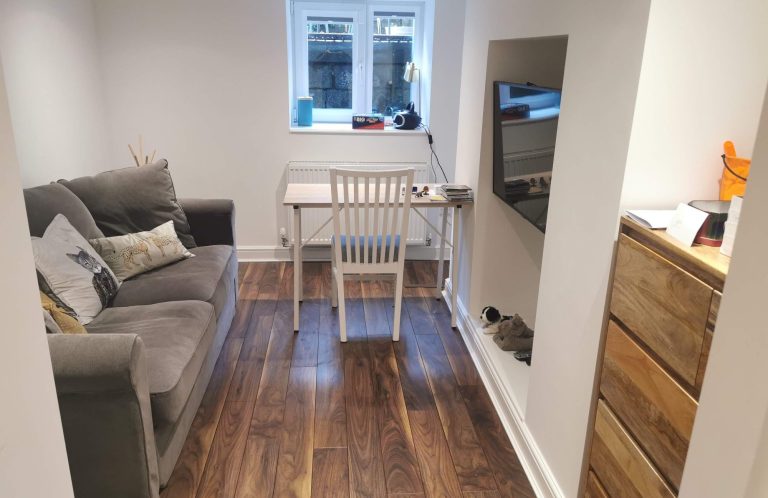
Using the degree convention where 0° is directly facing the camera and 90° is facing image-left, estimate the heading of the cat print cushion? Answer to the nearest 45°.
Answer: approximately 315°

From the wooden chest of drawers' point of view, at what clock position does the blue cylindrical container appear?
The blue cylindrical container is roughly at 3 o'clock from the wooden chest of drawers.

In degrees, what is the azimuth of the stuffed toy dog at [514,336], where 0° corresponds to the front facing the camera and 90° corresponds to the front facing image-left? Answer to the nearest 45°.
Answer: approximately 45°

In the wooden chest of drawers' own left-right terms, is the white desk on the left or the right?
on its right

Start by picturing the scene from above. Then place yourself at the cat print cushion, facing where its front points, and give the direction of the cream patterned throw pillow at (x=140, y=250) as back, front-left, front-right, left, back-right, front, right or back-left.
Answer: left

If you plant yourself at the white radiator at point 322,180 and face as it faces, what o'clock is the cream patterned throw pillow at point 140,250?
The cream patterned throw pillow is roughly at 1 o'clock from the white radiator.

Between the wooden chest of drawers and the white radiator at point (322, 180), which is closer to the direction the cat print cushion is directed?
the wooden chest of drawers

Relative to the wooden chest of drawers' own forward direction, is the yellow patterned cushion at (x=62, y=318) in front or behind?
in front

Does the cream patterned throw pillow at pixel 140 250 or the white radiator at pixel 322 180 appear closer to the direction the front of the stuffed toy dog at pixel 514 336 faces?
the cream patterned throw pillow

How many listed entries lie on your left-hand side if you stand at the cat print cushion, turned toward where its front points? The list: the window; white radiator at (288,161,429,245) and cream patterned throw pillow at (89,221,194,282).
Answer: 3

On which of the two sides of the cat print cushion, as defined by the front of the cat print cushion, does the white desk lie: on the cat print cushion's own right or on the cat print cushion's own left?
on the cat print cushion's own left

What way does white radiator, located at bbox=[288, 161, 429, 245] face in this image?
toward the camera

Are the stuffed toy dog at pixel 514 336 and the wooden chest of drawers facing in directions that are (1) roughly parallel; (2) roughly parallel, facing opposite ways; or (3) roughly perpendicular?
roughly parallel

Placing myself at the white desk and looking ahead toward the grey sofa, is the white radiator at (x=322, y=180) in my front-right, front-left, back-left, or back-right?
back-right

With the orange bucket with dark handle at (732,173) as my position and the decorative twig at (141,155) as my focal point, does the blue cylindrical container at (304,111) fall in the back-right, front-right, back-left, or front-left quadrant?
front-right

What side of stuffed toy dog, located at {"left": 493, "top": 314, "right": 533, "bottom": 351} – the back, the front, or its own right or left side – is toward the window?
right

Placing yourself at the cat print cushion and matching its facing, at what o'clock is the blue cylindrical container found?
The blue cylindrical container is roughly at 9 o'clock from the cat print cushion.

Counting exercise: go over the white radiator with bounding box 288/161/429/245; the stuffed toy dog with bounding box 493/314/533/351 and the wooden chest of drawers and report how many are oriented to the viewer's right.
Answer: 0

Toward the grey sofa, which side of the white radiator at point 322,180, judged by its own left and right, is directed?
front

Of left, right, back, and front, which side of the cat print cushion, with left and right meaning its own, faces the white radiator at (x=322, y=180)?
left
